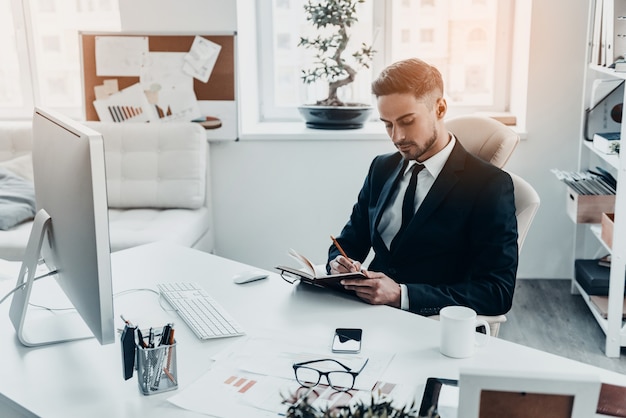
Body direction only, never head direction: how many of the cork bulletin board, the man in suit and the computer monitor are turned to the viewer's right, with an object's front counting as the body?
1

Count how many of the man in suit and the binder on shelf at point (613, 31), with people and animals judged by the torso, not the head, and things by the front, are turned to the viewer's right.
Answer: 0

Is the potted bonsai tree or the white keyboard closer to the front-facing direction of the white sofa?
the white keyboard

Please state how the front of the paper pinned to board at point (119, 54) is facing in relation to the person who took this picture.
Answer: facing the viewer

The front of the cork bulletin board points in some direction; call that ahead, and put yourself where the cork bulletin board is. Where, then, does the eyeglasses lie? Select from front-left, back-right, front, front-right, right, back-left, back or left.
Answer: front

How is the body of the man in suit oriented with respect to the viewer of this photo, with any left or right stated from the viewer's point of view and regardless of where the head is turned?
facing the viewer and to the left of the viewer

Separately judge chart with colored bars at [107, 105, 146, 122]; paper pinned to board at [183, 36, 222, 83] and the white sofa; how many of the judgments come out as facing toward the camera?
3

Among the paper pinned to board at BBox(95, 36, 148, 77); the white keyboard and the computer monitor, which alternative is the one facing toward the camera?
the paper pinned to board

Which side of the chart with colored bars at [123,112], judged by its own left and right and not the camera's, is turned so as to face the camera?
front

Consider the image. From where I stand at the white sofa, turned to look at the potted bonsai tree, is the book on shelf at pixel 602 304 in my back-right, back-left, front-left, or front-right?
front-right

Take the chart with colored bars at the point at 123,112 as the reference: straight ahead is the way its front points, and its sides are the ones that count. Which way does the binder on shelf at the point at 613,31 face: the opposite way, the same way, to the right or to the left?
to the right

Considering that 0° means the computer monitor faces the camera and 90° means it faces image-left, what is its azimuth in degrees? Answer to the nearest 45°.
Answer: approximately 270°

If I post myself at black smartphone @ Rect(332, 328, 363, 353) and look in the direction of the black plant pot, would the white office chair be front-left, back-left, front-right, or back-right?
front-right

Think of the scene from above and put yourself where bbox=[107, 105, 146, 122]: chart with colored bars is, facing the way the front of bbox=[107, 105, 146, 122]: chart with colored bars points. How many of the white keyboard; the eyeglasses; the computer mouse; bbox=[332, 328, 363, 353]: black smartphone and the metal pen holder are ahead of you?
5

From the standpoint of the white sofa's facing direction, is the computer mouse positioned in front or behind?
in front

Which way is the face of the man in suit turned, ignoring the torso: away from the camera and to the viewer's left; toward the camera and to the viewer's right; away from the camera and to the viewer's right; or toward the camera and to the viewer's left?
toward the camera and to the viewer's left
